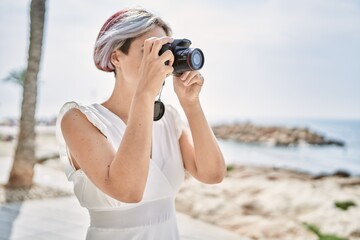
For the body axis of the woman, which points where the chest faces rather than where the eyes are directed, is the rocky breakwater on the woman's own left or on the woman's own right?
on the woman's own left

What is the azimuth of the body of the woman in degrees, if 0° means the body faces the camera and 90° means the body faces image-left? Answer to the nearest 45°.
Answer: approximately 315°
